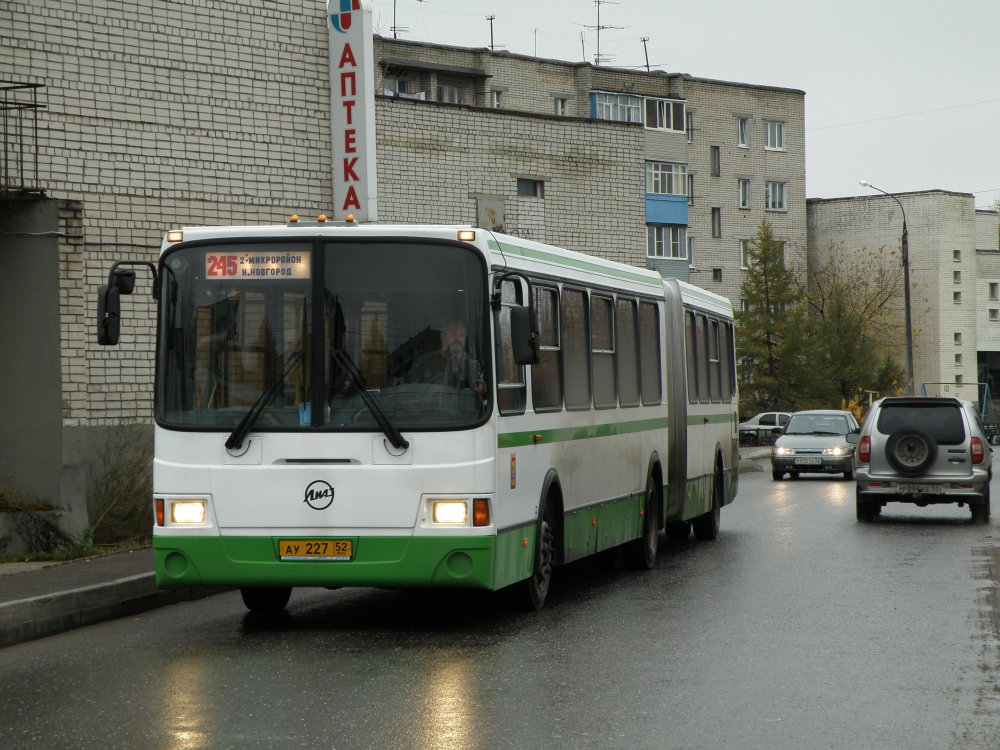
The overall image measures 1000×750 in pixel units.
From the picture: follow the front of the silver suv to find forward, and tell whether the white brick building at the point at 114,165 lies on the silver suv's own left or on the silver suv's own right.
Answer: on the silver suv's own left

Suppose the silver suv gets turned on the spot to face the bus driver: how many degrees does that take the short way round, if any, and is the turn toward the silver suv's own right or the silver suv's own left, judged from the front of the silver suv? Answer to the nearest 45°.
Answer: approximately 180°

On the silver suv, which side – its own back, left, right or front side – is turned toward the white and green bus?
back

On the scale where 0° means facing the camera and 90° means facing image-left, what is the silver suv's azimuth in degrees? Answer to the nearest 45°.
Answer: approximately 180°
